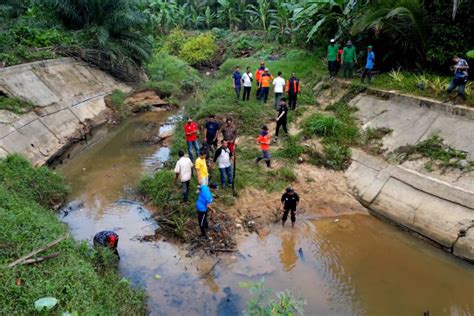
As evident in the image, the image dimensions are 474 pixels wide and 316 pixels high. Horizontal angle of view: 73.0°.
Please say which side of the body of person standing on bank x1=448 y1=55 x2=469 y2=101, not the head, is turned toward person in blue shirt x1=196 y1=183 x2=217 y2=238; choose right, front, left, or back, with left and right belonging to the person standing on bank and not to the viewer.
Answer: front

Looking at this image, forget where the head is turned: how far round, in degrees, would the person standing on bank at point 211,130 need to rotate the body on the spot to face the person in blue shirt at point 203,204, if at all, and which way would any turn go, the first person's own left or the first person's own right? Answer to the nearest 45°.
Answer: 0° — they already face them

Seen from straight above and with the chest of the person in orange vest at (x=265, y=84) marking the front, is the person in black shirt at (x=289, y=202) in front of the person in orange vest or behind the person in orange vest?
in front

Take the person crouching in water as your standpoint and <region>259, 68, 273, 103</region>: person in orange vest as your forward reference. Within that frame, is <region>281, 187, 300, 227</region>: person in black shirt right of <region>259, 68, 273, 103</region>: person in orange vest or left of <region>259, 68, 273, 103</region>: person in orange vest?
right

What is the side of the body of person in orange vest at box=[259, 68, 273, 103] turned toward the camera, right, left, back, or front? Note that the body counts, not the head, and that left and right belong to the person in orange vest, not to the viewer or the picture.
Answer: front

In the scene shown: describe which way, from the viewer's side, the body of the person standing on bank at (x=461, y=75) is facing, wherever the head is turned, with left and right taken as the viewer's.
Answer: facing the viewer and to the left of the viewer

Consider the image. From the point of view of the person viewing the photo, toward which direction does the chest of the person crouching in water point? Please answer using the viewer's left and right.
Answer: facing to the right of the viewer

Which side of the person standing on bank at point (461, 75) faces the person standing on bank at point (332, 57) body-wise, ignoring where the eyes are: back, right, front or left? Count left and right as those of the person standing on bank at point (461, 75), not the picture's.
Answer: front

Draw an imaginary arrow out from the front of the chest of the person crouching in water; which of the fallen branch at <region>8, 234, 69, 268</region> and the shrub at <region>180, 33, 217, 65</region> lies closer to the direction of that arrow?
the shrub

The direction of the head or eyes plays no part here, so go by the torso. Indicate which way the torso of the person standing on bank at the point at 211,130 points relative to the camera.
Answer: toward the camera

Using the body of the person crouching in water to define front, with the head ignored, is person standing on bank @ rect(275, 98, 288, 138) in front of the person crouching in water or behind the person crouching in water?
in front

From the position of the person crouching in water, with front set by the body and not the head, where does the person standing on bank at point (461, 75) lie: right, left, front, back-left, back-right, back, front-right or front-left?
front

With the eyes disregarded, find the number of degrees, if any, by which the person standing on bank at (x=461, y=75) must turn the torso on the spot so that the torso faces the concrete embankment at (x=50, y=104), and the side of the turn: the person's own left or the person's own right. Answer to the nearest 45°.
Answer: approximately 45° to the person's own right
